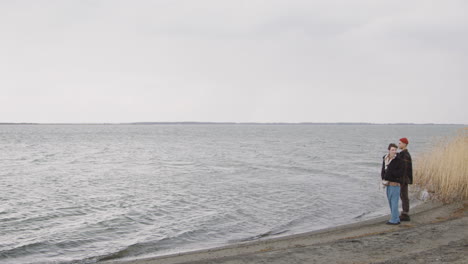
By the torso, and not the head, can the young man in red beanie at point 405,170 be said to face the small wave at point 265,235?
yes

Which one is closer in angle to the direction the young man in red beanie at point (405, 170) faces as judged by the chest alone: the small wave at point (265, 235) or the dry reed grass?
the small wave

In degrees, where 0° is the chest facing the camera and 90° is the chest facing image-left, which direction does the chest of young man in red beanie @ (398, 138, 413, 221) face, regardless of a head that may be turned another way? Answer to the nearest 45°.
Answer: approximately 90°
